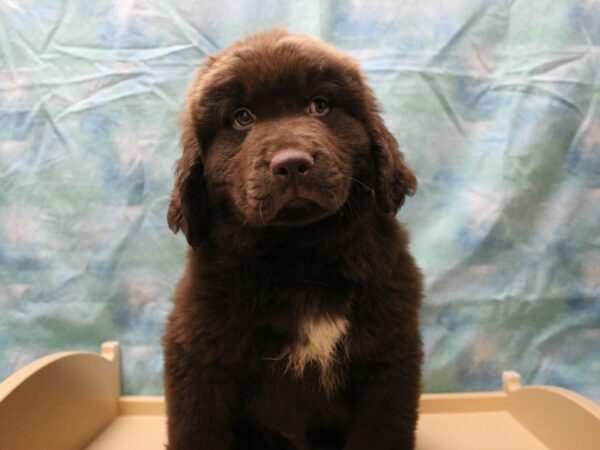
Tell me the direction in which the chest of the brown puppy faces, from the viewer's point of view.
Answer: toward the camera
